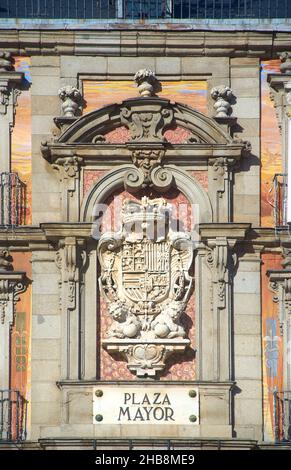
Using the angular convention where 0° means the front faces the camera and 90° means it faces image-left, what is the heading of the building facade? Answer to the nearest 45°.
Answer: approximately 0°
